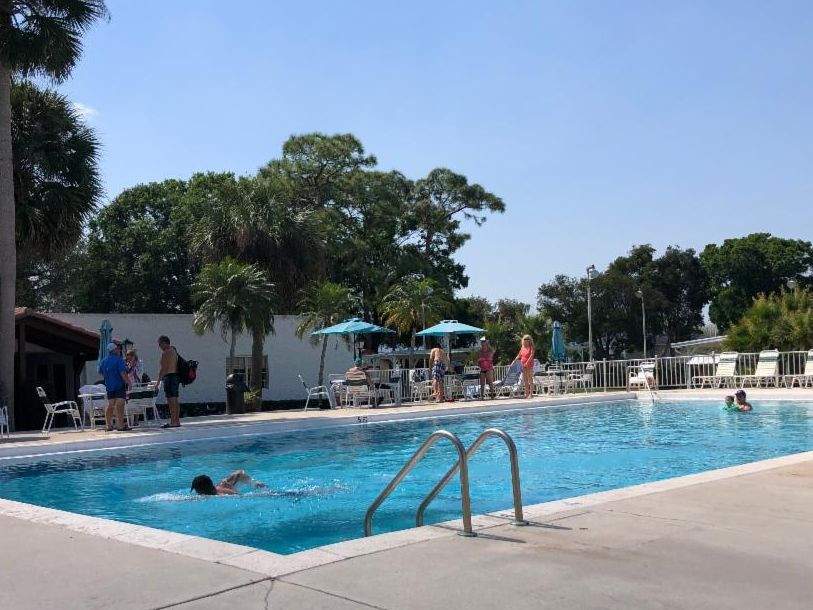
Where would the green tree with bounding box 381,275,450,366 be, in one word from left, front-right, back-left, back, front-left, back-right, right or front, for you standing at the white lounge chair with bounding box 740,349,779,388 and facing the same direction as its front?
right

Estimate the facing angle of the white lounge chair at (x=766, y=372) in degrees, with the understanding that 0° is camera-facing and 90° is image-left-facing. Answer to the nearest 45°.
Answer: approximately 45°

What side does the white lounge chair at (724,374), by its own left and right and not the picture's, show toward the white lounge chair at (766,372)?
left

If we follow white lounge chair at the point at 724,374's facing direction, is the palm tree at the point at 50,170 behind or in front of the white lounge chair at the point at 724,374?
in front

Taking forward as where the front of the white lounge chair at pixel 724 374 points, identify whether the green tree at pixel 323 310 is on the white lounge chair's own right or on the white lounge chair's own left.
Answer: on the white lounge chair's own right

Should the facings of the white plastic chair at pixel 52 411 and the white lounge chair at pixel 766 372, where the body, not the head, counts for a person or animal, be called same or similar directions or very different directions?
very different directions

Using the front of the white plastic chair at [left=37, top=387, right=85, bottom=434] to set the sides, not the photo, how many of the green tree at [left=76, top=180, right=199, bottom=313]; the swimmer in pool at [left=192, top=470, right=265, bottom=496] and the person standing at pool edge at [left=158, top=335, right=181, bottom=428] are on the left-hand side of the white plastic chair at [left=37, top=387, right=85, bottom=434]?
1
